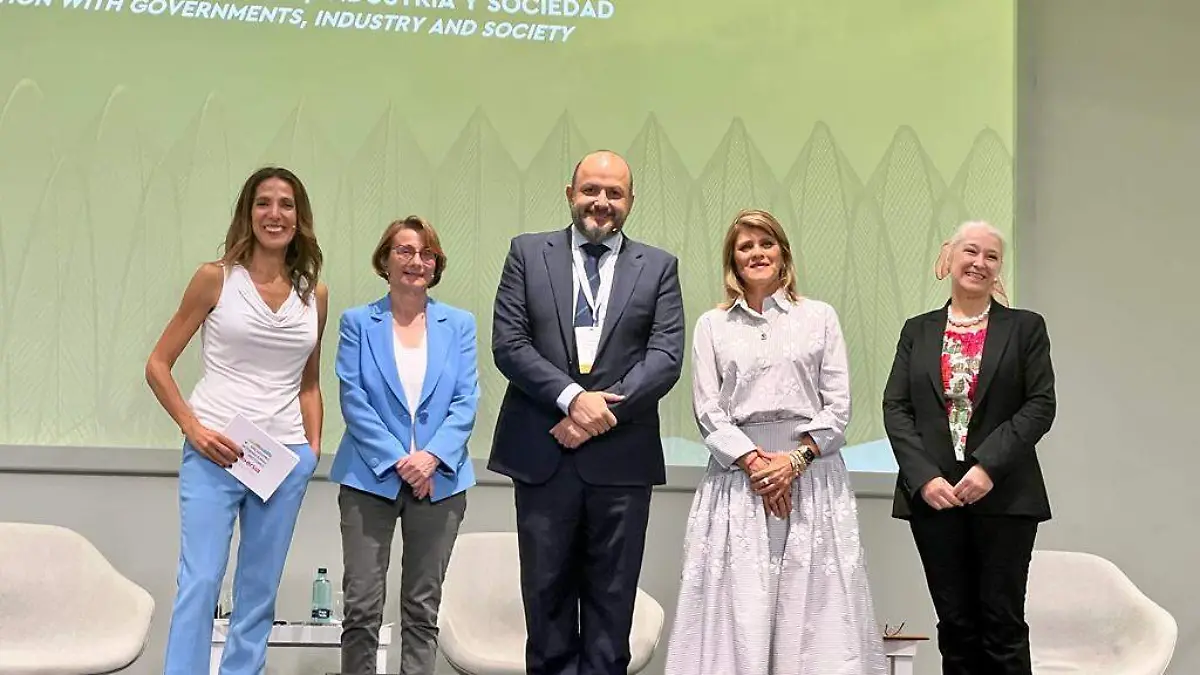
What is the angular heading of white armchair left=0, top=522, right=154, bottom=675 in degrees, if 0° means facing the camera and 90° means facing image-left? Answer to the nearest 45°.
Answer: approximately 0°

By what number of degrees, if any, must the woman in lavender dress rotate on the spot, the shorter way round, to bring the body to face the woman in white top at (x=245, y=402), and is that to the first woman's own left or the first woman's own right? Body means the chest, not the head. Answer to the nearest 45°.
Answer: approximately 90° to the first woman's own right

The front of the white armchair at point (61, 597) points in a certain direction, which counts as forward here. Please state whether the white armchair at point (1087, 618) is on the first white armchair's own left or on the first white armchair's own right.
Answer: on the first white armchair's own left

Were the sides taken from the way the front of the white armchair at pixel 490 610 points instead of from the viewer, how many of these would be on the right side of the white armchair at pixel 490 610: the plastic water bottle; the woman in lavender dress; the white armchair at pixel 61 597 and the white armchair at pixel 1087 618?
2

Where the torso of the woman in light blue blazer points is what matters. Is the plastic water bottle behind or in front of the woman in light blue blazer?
behind

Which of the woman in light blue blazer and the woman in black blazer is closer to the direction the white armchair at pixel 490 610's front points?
the woman in light blue blazer

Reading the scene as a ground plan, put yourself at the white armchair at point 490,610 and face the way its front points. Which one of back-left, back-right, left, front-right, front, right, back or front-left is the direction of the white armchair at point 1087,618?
left
